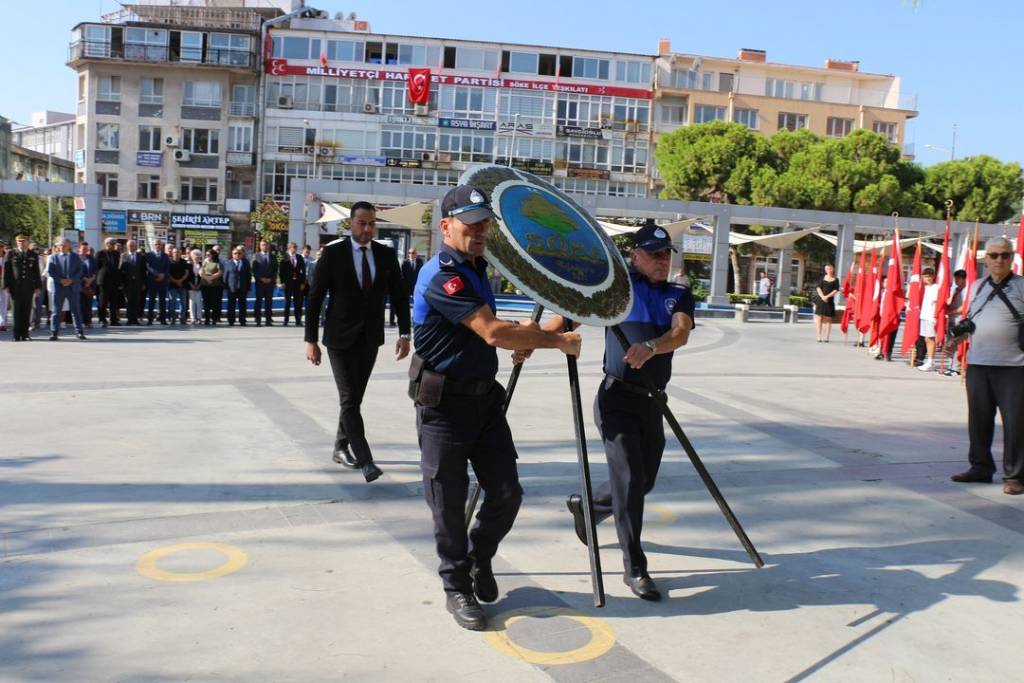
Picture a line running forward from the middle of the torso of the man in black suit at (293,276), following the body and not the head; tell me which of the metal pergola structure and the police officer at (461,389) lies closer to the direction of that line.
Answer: the police officer

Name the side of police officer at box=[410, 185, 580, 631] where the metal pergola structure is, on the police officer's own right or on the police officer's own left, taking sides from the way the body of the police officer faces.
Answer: on the police officer's own left

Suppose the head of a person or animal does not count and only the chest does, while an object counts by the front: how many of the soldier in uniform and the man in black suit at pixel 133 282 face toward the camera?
2

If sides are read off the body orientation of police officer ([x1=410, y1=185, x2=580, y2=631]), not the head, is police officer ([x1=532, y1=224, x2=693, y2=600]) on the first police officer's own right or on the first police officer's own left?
on the first police officer's own left

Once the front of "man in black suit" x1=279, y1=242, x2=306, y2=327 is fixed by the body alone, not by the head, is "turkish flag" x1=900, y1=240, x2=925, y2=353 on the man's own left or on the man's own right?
on the man's own left

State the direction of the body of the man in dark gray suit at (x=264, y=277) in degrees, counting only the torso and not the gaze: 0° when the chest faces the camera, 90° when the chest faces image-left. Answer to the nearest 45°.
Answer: approximately 0°

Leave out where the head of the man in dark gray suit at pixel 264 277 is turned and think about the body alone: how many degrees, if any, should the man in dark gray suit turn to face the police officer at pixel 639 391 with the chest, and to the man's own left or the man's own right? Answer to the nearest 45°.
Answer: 0° — they already face them
